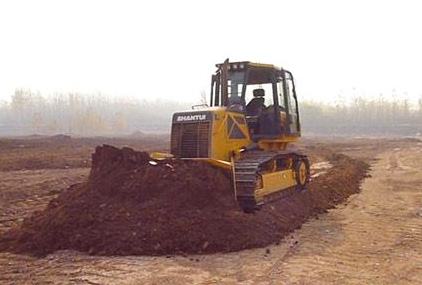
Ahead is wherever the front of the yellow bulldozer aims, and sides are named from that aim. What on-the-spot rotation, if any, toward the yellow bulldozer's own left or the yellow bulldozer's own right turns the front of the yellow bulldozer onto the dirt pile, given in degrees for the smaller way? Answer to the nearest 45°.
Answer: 0° — it already faces it

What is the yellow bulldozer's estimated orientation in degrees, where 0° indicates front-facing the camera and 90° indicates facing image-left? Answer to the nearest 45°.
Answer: approximately 45°
